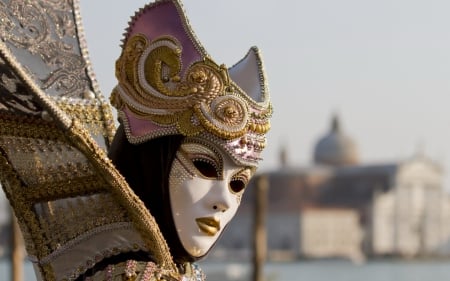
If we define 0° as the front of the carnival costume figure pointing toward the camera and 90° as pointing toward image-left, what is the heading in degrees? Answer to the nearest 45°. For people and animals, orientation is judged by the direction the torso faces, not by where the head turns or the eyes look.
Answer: approximately 315°
